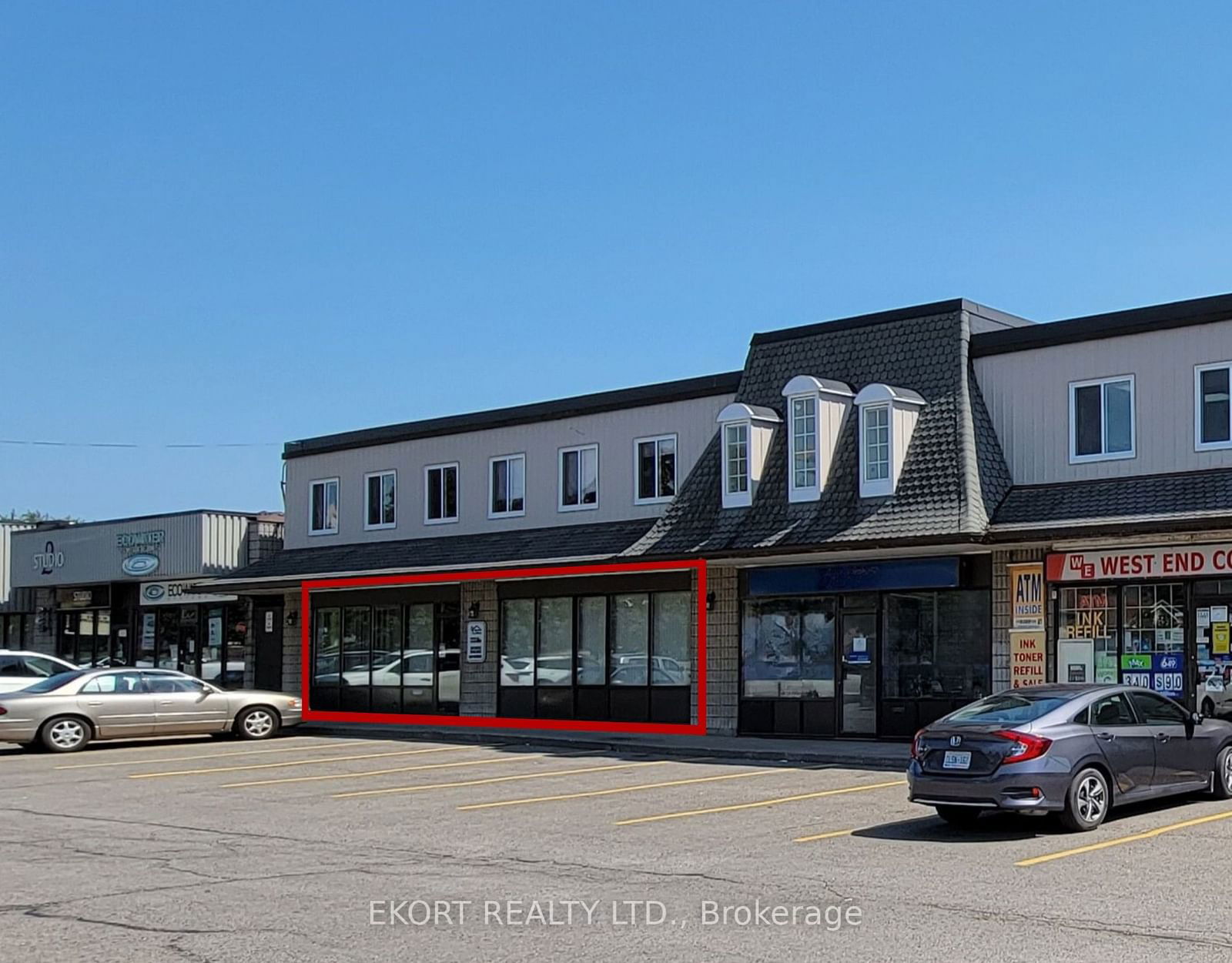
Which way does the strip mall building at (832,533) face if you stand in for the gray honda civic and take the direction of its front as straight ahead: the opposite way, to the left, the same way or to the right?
the opposite way

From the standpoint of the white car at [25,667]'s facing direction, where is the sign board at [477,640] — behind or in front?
in front

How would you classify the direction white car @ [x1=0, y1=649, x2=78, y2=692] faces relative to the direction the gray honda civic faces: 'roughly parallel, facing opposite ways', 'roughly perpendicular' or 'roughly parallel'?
roughly parallel

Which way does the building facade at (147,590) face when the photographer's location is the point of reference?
facing the viewer and to the left of the viewer

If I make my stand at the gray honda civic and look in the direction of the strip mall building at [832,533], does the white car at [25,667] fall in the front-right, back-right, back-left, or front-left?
front-left

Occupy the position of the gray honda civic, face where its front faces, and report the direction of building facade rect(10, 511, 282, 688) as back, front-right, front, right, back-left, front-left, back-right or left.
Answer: left

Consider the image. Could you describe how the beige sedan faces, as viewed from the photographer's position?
facing to the right of the viewer

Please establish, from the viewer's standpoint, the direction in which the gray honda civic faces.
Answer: facing away from the viewer and to the right of the viewer

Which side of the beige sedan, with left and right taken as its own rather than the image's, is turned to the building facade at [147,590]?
left

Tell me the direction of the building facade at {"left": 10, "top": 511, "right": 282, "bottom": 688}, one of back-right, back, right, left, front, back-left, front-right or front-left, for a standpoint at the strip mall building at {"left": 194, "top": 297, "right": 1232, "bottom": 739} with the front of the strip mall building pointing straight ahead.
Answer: right

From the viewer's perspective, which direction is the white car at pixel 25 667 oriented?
to the viewer's right

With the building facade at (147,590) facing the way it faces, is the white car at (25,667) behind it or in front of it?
in front

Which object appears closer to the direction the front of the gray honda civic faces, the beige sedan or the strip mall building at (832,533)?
the strip mall building
